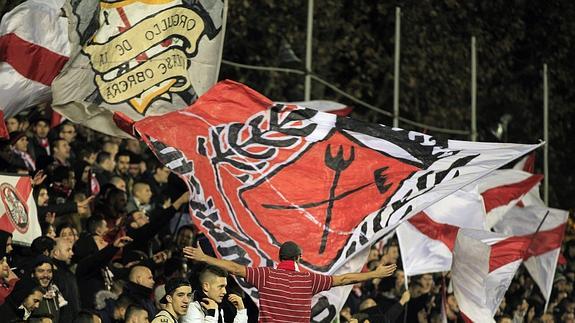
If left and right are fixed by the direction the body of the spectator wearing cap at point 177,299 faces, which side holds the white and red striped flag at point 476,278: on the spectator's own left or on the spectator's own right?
on the spectator's own left

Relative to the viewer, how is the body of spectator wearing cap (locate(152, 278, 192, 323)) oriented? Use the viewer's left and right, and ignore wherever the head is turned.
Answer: facing the viewer and to the right of the viewer

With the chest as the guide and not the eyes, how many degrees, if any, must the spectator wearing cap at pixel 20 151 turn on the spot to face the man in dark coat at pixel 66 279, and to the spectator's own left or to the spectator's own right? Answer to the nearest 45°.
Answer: approximately 45° to the spectator's own right

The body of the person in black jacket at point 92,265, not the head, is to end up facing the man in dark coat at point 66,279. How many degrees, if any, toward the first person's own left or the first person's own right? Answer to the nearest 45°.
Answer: approximately 135° to the first person's own right

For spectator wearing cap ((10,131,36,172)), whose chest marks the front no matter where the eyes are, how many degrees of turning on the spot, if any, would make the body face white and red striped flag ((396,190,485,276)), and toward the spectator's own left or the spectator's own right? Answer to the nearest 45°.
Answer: approximately 45° to the spectator's own left

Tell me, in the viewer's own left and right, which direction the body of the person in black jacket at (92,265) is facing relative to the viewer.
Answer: facing to the right of the viewer
